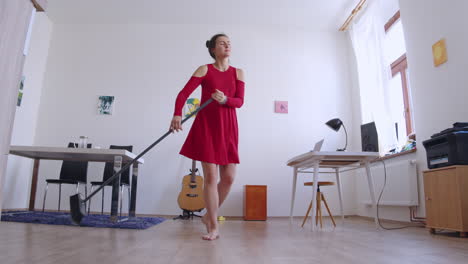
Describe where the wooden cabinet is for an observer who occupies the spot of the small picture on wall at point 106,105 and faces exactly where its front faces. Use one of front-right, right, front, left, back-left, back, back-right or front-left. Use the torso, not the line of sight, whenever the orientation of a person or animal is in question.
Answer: front-left

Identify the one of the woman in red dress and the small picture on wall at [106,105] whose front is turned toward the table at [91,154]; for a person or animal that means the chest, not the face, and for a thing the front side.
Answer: the small picture on wall

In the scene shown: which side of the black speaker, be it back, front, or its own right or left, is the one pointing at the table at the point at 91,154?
front

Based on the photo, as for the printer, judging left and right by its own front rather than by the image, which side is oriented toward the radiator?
right

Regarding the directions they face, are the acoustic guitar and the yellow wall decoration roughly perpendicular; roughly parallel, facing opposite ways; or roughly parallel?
roughly perpendicular

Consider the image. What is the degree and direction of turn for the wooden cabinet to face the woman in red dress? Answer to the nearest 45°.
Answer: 0° — it already faces them

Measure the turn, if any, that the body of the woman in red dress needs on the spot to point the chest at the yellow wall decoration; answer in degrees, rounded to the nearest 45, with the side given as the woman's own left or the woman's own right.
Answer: approximately 90° to the woman's own left

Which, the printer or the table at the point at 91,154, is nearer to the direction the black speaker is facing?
the table

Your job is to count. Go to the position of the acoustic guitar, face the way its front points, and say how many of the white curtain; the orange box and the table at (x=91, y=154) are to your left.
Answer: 2

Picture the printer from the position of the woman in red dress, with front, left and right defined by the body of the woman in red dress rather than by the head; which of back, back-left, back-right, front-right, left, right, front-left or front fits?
left
